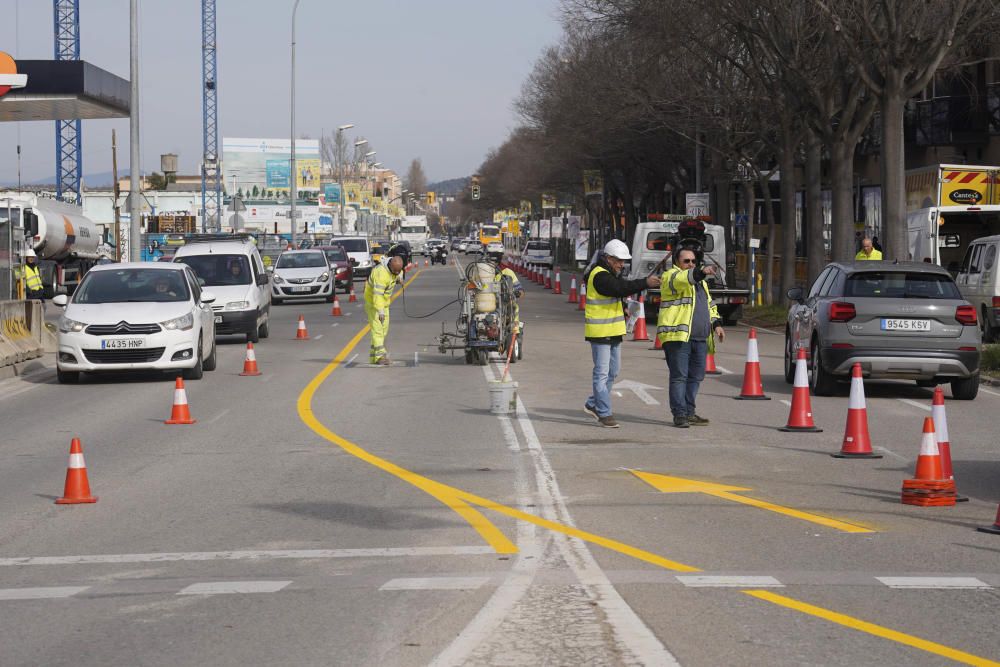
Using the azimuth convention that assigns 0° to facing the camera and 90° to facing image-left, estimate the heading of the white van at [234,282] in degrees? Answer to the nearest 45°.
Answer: approximately 0°

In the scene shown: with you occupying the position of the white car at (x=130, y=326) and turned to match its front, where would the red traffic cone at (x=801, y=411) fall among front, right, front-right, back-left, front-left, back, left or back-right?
front-left

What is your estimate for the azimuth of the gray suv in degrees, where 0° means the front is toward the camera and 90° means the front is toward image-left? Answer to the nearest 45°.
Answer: approximately 180°

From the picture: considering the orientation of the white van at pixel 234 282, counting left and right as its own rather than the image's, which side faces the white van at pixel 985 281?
left
